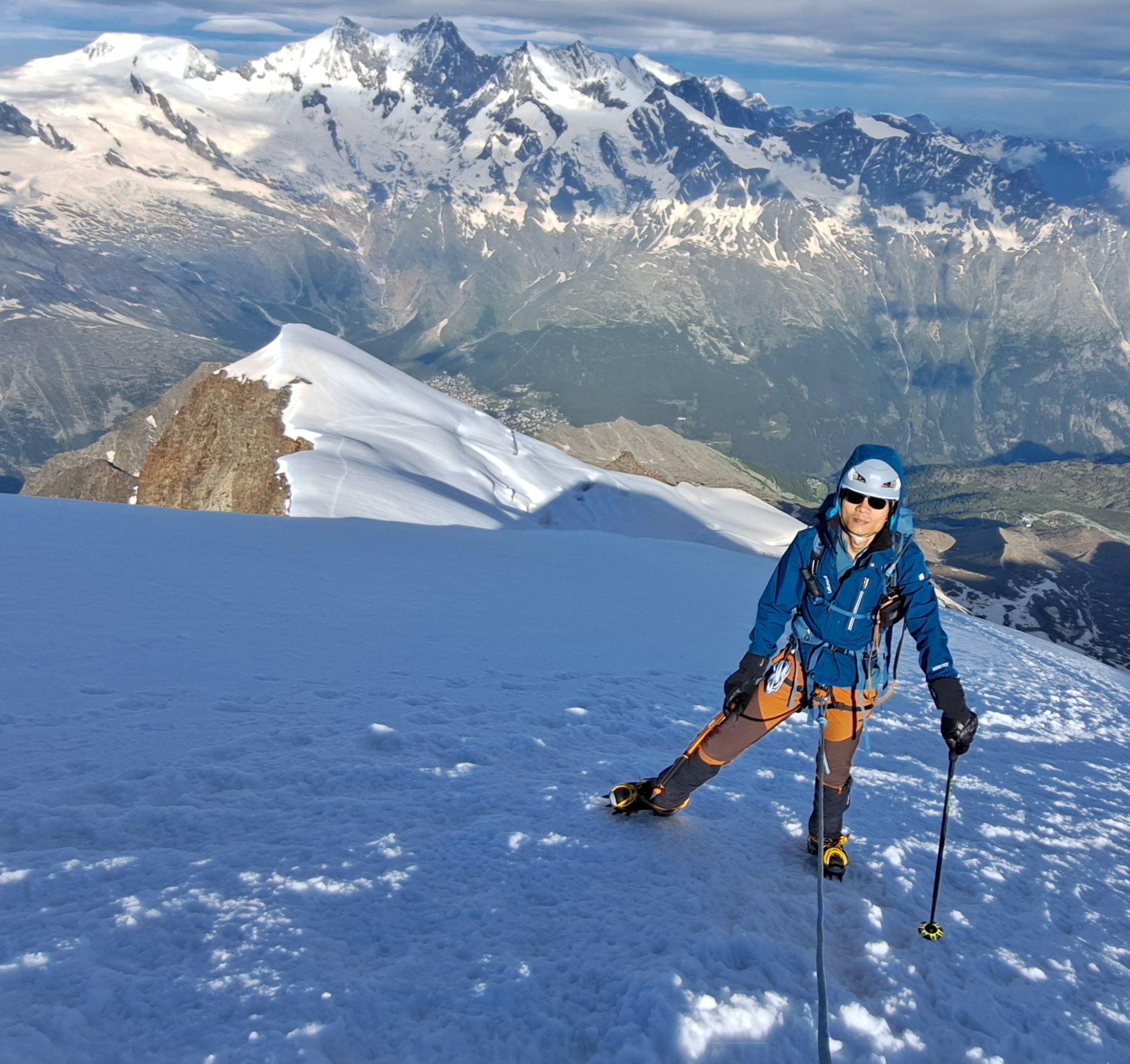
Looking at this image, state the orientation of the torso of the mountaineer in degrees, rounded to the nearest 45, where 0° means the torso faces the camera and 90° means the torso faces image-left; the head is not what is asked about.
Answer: approximately 0°
